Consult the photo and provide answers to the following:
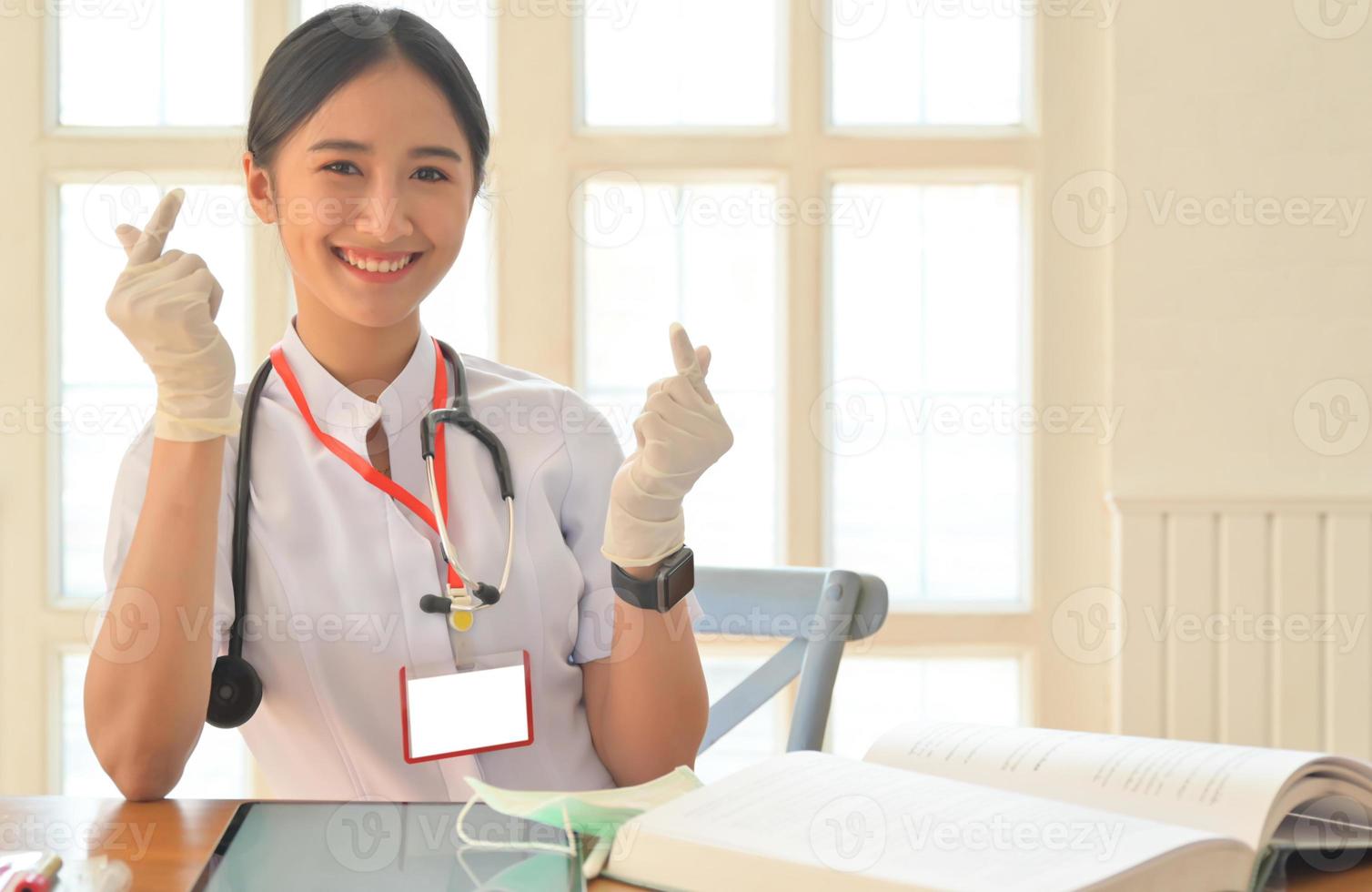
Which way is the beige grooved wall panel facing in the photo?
toward the camera

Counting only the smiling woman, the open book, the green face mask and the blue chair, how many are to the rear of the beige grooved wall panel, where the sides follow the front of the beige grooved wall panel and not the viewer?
0

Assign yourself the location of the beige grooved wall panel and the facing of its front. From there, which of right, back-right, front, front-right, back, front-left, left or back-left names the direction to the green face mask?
front

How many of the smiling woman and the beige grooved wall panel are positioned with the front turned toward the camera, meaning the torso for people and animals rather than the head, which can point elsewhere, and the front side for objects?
2

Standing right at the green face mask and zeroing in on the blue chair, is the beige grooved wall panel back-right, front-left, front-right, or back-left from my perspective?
front-right

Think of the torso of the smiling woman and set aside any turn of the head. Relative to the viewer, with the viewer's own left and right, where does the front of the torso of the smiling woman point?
facing the viewer

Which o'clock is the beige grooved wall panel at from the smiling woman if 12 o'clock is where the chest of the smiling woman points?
The beige grooved wall panel is roughly at 8 o'clock from the smiling woman.

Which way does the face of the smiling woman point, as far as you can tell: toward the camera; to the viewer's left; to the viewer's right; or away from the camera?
toward the camera

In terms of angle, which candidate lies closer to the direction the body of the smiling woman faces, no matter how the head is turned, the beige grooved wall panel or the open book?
the open book

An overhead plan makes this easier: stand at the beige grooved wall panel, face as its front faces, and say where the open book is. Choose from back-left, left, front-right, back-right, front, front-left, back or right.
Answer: front

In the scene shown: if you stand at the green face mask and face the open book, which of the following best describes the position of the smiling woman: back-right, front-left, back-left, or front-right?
back-left
